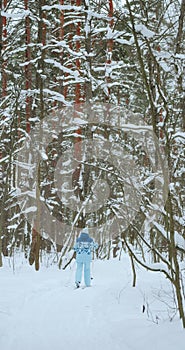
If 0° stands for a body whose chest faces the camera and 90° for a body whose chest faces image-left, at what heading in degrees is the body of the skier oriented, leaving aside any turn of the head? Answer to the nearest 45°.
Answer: approximately 180°
